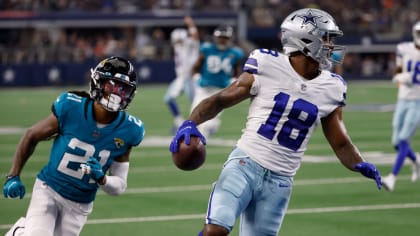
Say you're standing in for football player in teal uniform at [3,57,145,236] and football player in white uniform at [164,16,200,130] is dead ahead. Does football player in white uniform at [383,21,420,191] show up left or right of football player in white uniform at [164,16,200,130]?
right

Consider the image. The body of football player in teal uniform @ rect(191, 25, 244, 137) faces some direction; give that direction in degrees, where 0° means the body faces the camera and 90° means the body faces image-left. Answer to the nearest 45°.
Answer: approximately 0°

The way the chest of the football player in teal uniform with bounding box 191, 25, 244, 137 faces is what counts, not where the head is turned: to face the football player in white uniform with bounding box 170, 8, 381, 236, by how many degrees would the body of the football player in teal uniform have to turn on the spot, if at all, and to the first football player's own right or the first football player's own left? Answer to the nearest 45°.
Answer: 0° — they already face them

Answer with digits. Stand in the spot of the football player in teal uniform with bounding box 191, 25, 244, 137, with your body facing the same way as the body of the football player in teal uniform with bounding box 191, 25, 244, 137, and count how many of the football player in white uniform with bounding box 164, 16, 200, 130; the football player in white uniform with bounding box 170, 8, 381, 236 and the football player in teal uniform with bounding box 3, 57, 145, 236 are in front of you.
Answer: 2

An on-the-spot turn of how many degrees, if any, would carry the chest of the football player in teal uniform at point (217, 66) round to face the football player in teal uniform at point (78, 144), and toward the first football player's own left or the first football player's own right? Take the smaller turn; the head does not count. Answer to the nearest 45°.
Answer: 0° — they already face them

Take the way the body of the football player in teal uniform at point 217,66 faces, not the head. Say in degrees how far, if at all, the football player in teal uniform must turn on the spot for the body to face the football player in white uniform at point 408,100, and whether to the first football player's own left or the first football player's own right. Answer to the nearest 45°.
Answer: approximately 45° to the first football player's own left
